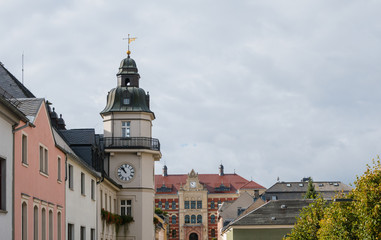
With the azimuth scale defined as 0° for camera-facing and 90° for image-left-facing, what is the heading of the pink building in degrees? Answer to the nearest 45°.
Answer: approximately 315°

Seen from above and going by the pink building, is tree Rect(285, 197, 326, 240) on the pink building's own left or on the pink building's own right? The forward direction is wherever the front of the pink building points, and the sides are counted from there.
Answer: on the pink building's own left
